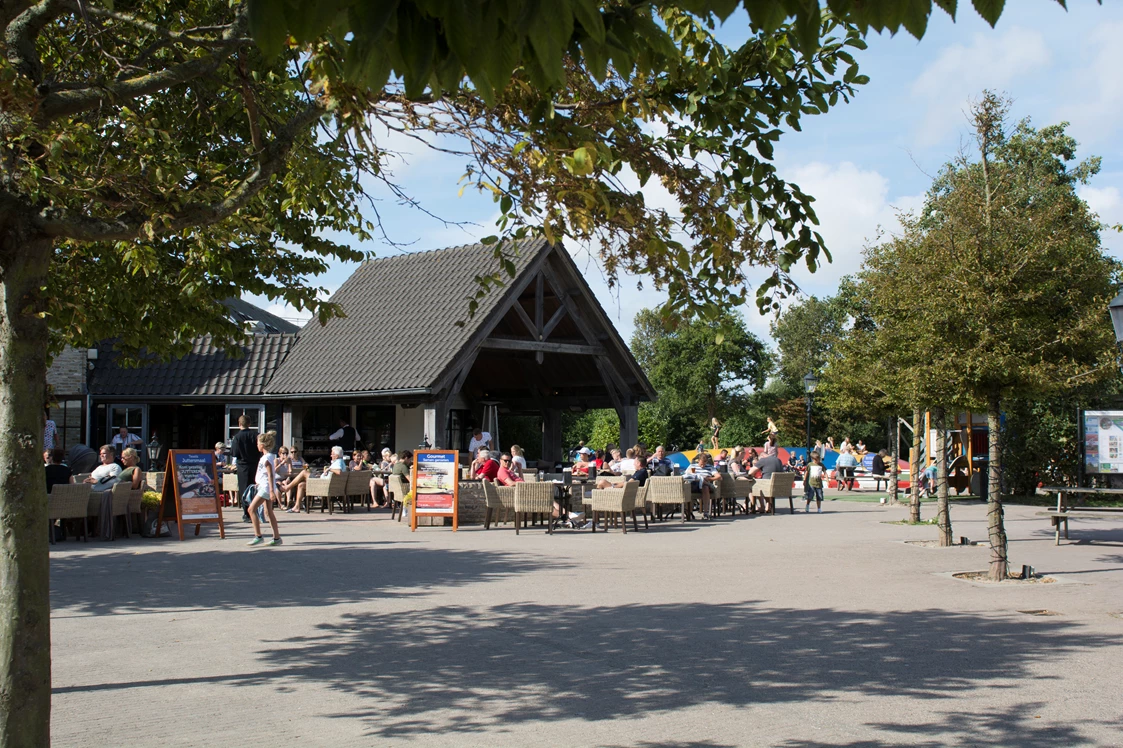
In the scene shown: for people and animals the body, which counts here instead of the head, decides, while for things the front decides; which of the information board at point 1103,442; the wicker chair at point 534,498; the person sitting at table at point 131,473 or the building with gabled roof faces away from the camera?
the wicker chair

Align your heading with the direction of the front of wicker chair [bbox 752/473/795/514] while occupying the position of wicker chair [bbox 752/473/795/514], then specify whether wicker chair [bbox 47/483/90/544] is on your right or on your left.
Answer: on your left

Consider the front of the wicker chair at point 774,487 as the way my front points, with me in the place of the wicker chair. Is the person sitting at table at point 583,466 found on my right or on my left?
on my left

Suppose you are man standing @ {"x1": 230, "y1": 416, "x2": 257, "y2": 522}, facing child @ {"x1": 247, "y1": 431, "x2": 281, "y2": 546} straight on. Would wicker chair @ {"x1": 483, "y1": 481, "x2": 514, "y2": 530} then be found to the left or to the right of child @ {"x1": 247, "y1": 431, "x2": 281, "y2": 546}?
left

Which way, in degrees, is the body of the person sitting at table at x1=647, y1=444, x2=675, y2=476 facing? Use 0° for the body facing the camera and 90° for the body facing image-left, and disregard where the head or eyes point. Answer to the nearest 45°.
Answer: approximately 0°

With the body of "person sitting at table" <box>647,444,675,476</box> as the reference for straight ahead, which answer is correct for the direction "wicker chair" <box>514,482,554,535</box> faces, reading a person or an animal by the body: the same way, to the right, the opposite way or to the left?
the opposite way

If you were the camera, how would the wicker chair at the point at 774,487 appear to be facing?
facing away from the viewer and to the left of the viewer

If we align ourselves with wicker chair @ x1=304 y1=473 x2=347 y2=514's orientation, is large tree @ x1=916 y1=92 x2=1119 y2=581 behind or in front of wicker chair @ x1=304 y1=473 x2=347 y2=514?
behind

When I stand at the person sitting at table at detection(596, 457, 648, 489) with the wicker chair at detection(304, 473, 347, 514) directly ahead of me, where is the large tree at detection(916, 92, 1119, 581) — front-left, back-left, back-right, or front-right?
back-left

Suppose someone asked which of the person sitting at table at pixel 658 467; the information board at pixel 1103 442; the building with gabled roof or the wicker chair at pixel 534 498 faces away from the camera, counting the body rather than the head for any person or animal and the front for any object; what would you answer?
the wicker chair

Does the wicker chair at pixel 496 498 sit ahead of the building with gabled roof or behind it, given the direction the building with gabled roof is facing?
ahead
